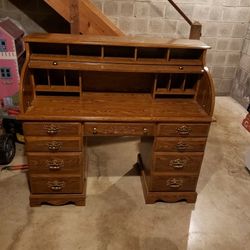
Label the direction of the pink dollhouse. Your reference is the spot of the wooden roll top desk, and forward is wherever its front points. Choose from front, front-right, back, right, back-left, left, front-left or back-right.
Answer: back-right

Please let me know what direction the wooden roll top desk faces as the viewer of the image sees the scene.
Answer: facing the viewer

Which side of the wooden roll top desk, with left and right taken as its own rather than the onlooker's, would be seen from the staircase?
back
